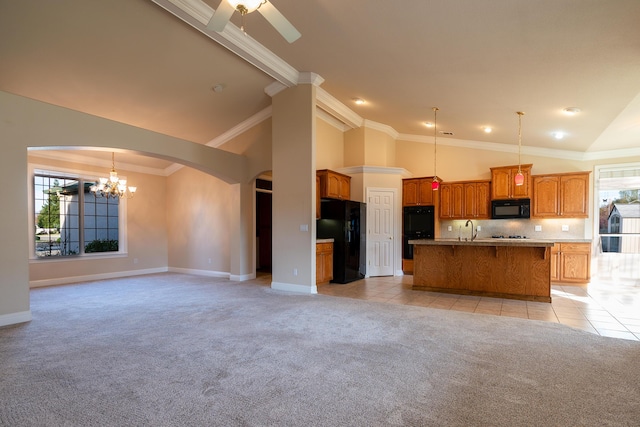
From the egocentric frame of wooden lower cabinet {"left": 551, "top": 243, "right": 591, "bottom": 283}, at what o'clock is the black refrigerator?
The black refrigerator is roughly at 2 o'clock from the wooden lower cabinet.

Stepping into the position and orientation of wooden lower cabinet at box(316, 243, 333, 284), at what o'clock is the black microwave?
The black microwave is roughly at 10 o'clock from the wooden lower cabinet.

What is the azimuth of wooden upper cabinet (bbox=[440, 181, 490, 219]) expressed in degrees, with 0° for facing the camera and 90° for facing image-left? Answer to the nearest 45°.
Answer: approximately 0°

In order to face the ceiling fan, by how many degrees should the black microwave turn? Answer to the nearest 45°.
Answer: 0° — it already faces it

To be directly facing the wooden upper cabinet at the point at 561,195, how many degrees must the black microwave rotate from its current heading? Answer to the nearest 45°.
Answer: approximately 90° to its left

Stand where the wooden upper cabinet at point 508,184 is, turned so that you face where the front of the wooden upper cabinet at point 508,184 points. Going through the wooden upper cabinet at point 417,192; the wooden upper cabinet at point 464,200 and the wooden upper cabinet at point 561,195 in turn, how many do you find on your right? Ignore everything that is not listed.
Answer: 2

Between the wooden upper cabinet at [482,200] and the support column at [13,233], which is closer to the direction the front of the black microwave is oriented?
the support column

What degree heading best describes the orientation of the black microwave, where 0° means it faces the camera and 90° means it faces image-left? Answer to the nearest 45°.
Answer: approximately 0°
